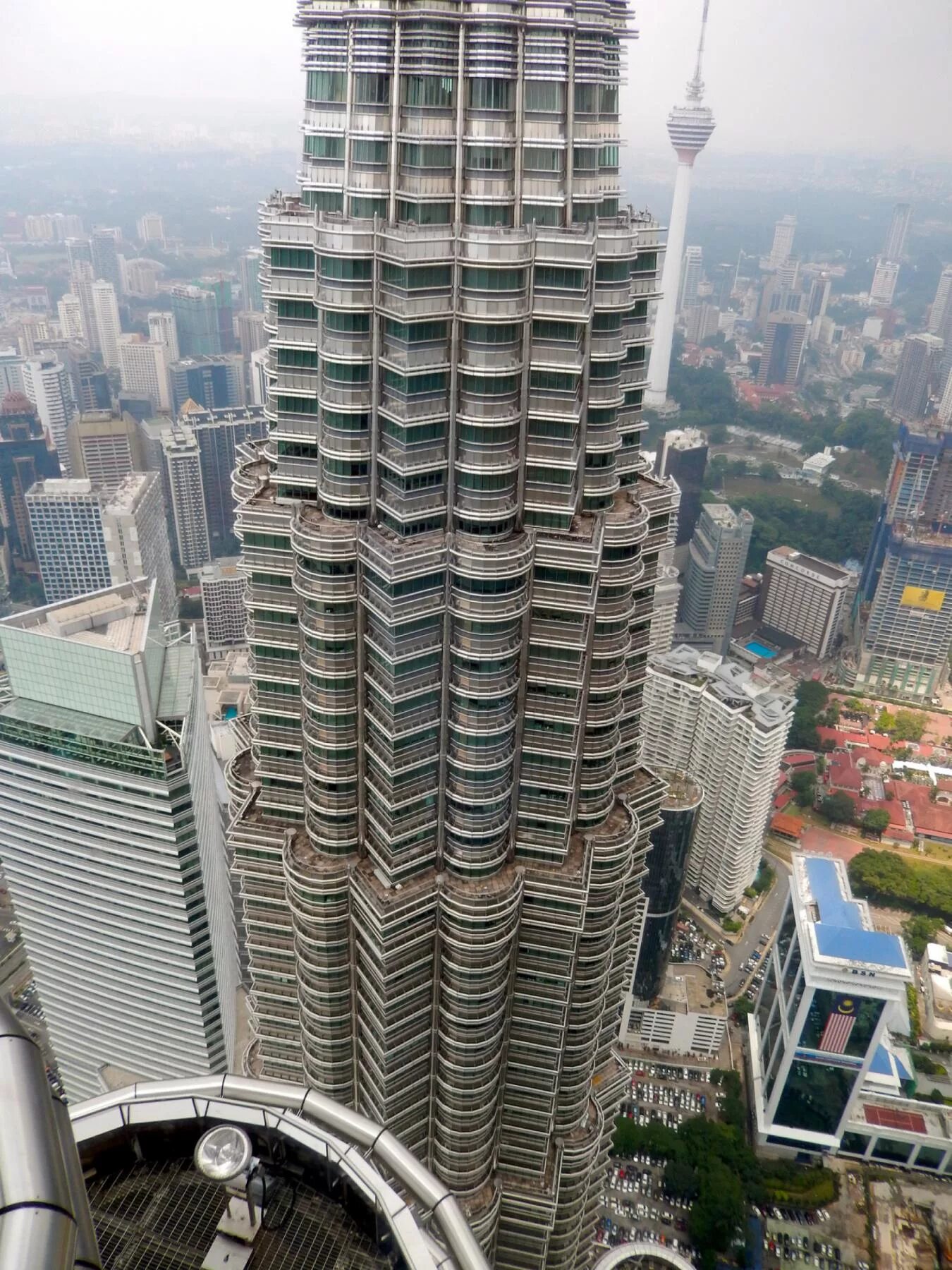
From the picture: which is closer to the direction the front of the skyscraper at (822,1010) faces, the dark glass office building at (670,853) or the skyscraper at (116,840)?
the skyscraper

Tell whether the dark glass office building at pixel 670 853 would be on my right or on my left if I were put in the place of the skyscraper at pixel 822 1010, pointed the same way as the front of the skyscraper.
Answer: on my right

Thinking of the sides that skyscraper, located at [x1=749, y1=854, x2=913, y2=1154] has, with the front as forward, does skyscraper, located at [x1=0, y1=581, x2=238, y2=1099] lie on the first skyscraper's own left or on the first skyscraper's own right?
on the first skyscraper's own right

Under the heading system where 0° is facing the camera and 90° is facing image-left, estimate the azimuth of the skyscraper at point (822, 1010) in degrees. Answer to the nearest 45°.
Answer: approximately 0°
